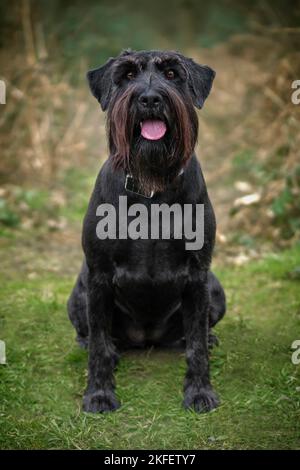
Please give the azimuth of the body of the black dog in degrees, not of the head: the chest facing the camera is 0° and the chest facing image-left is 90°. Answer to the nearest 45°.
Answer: approximately 0°
